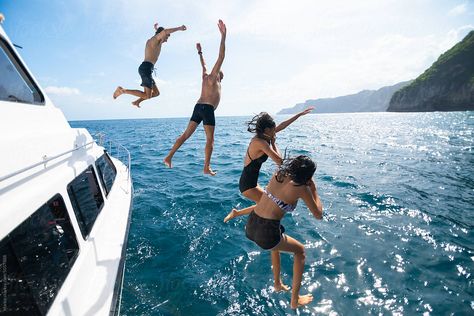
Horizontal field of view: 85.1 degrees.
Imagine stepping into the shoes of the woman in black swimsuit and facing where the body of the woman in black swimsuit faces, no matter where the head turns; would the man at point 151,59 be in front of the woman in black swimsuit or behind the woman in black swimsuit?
behind

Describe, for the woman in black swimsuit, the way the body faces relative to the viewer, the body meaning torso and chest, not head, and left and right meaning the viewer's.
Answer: facing to the right of the viewer

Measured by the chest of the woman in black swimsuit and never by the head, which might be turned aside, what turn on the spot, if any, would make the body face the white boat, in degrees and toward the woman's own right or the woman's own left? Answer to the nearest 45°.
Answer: approximately 180°
